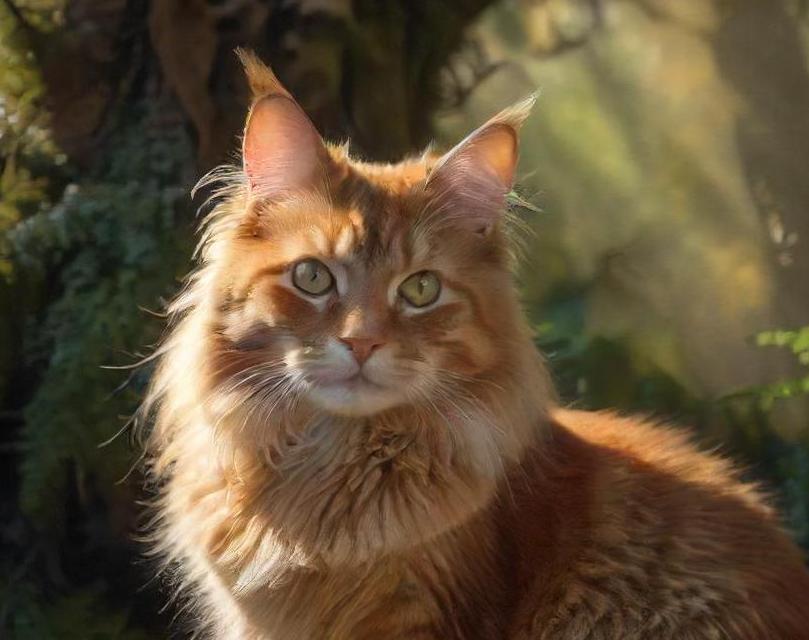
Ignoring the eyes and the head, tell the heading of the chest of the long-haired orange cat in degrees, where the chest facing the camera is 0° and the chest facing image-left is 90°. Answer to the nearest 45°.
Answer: approximately 45°
